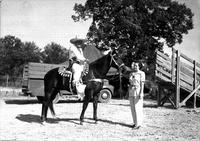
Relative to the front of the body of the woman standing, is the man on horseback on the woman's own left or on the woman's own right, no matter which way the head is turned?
on the woman's own right

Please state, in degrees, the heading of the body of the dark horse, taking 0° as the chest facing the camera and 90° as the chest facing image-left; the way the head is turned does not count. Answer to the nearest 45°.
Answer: approximately 270°

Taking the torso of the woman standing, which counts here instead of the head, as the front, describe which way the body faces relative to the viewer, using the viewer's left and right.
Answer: facing the viewer and to the left of the viewer

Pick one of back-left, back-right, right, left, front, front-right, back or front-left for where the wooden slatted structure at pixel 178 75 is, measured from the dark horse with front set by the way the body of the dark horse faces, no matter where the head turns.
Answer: front-left

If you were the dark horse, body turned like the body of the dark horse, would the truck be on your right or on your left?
on your left

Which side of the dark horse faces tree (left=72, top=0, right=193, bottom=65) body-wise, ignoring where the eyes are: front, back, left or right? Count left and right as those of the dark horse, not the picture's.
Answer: left

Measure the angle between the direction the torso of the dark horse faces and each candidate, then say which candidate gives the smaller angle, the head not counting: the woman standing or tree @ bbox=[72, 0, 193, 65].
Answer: the woman standing
